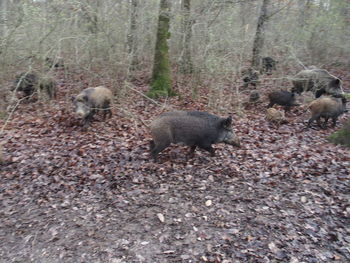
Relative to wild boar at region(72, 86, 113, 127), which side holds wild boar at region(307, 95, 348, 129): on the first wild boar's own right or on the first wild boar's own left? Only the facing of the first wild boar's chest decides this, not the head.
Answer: on the first wild boar's own left

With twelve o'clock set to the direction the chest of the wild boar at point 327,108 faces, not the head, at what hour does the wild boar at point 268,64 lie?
the wild boar at point 268,64 is roughly at 8 o'clock from the wild boar at point 327,108.

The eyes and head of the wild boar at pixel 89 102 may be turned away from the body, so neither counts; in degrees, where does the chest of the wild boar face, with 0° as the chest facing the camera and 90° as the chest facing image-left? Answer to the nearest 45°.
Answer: approximately 45°

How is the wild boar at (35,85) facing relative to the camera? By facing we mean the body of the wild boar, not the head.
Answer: to the viewer's left

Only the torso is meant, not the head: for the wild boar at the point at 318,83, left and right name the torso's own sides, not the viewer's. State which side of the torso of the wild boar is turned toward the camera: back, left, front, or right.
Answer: right

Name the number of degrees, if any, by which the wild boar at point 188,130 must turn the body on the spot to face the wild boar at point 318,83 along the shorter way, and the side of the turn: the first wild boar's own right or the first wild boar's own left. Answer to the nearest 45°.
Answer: approximately 45° to the first wild boar's own left

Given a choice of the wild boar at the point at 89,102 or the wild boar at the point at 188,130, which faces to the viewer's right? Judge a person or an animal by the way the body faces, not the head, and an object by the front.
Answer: the wild boar at the point at 188,130

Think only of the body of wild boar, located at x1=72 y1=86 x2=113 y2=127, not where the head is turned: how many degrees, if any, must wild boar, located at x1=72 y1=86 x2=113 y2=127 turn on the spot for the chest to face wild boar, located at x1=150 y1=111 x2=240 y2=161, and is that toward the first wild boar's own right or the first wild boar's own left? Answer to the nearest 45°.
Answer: approximately 90° to the first wild boar's own left

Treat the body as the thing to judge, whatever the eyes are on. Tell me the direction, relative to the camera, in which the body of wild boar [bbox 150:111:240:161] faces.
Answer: to the viewer's right

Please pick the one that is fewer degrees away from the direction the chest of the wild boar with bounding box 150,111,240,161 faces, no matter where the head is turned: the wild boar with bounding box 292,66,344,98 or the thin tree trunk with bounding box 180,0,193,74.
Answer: the wild boar

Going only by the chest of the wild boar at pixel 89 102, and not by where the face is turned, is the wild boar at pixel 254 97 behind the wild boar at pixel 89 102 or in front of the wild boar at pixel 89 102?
behind

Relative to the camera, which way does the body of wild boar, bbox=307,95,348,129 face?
to the viewer's right
